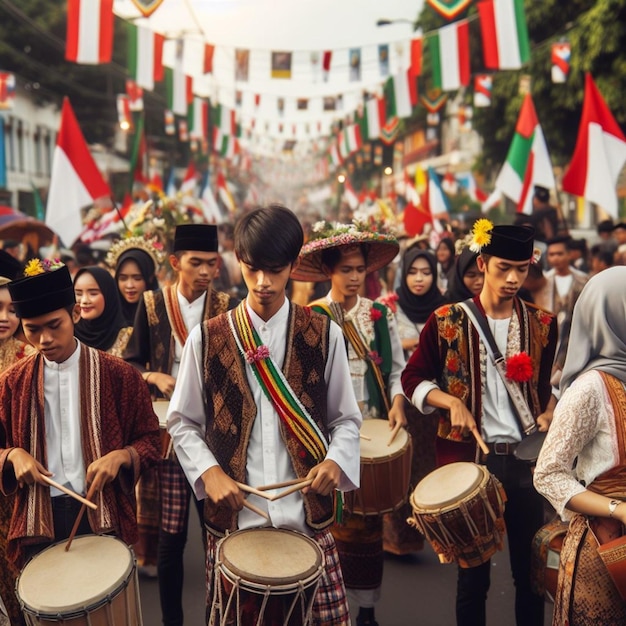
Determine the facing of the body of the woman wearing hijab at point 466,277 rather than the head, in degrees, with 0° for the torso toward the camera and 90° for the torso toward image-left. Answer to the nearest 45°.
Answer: approximately 315°

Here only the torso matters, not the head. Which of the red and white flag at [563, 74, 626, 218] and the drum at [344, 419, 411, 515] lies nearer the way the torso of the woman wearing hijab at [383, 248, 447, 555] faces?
the drum

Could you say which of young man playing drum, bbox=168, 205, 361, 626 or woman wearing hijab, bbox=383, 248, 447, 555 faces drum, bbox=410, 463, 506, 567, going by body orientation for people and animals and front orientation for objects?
the woman wearing hijab

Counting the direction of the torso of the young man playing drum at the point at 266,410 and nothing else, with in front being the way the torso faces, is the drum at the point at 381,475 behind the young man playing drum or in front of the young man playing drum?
behind

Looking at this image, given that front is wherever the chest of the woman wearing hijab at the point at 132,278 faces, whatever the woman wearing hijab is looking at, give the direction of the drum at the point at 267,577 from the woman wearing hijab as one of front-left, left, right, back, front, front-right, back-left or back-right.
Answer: front-left

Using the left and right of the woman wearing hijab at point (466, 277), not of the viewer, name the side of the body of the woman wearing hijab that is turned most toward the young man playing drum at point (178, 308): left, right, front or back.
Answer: right

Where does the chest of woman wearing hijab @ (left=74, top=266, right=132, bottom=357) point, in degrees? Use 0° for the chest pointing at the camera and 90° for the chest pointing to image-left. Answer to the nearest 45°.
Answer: approximately 45°

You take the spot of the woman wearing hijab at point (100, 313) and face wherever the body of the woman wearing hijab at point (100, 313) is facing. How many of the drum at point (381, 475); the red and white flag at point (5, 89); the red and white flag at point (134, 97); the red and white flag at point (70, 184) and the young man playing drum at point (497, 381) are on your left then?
2

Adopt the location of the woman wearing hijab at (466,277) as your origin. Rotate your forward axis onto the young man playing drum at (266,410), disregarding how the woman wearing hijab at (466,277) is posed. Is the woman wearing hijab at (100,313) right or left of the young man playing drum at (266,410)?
right

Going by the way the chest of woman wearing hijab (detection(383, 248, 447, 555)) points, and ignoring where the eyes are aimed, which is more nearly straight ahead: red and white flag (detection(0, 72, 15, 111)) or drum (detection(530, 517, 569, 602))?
the drum
